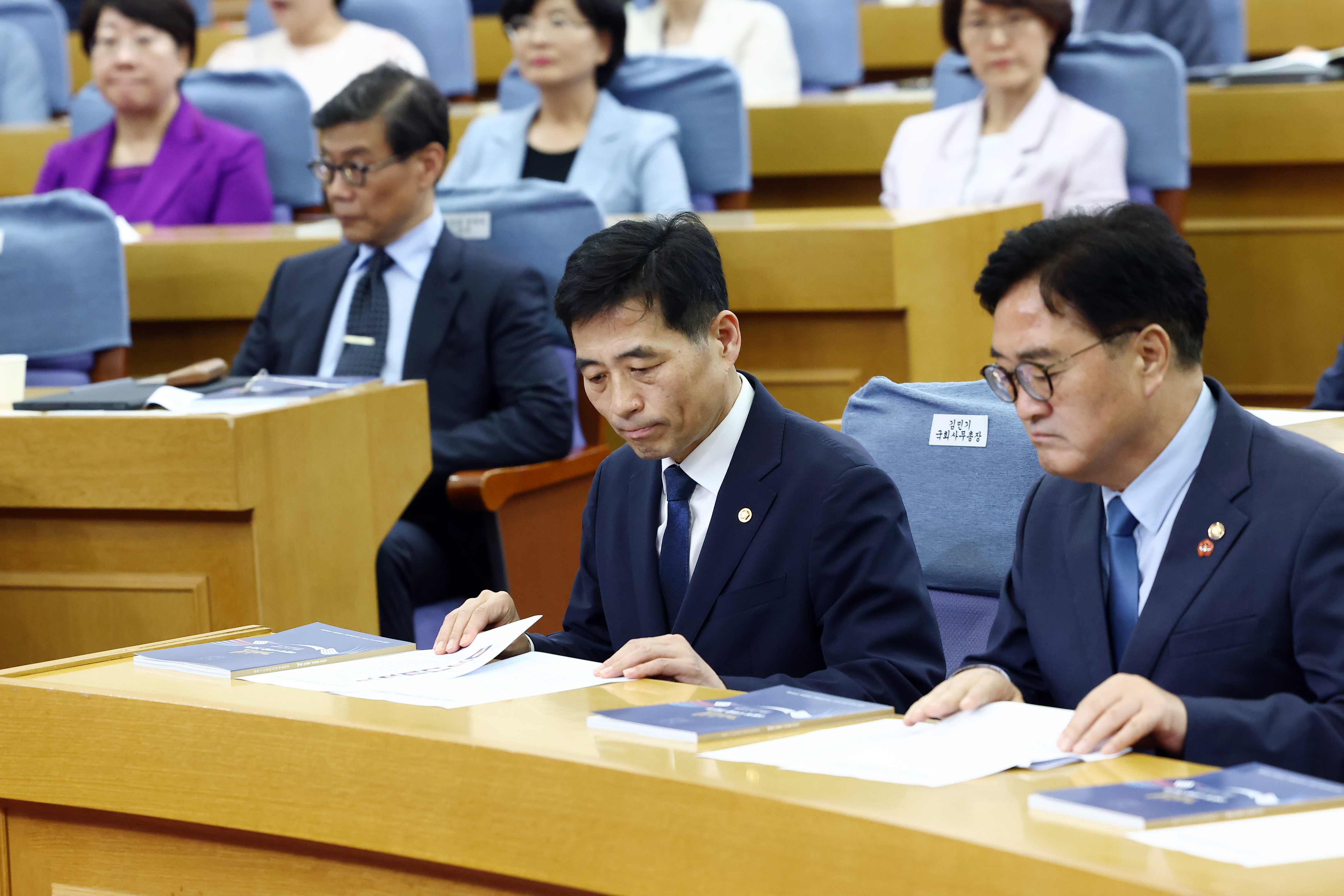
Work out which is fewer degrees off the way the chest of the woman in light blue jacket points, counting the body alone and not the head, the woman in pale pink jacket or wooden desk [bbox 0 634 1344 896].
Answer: the wooden desk

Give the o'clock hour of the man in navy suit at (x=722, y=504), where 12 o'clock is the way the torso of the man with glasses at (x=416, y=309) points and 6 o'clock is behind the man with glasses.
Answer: The man in navy suit is roughly at 10 o'clock from the man with glasses.

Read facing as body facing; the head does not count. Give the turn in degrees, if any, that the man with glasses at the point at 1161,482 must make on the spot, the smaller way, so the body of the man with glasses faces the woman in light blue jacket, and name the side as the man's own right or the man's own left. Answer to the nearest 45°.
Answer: approximately 90° to the man's own right
